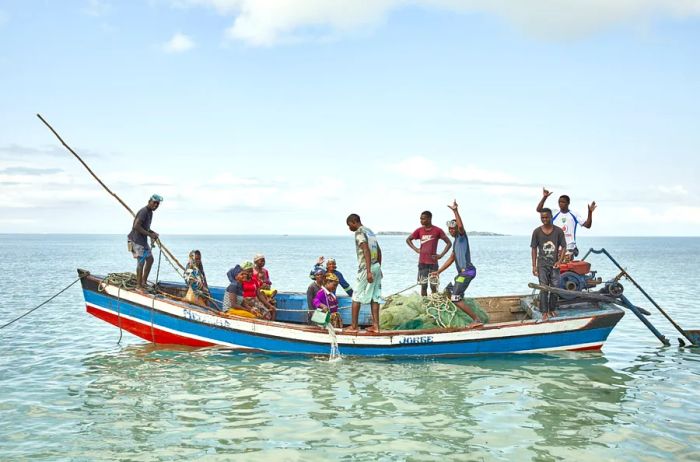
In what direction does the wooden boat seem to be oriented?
to the viewer's left

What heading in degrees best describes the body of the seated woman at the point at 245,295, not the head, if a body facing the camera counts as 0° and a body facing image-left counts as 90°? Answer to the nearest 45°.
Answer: approximately 315°

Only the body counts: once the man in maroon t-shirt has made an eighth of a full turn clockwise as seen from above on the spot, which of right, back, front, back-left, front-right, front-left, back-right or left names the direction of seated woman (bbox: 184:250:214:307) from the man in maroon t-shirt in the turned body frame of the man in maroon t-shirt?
front-right

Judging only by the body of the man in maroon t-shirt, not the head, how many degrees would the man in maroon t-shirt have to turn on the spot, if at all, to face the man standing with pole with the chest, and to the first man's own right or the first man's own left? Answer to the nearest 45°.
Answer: approximately 90° to the first man's own right

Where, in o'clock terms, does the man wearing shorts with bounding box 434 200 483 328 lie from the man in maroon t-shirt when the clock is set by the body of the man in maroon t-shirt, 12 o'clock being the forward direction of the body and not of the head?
The man wearing shorts is roughly at 11 o'clock from the man in maroon t-shirt.

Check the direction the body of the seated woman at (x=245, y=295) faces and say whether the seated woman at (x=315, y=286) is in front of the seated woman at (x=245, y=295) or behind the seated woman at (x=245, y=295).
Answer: in front
